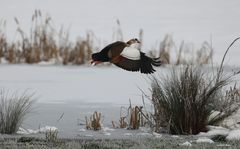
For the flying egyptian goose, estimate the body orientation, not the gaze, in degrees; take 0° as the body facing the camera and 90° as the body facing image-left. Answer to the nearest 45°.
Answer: approximately 270°
